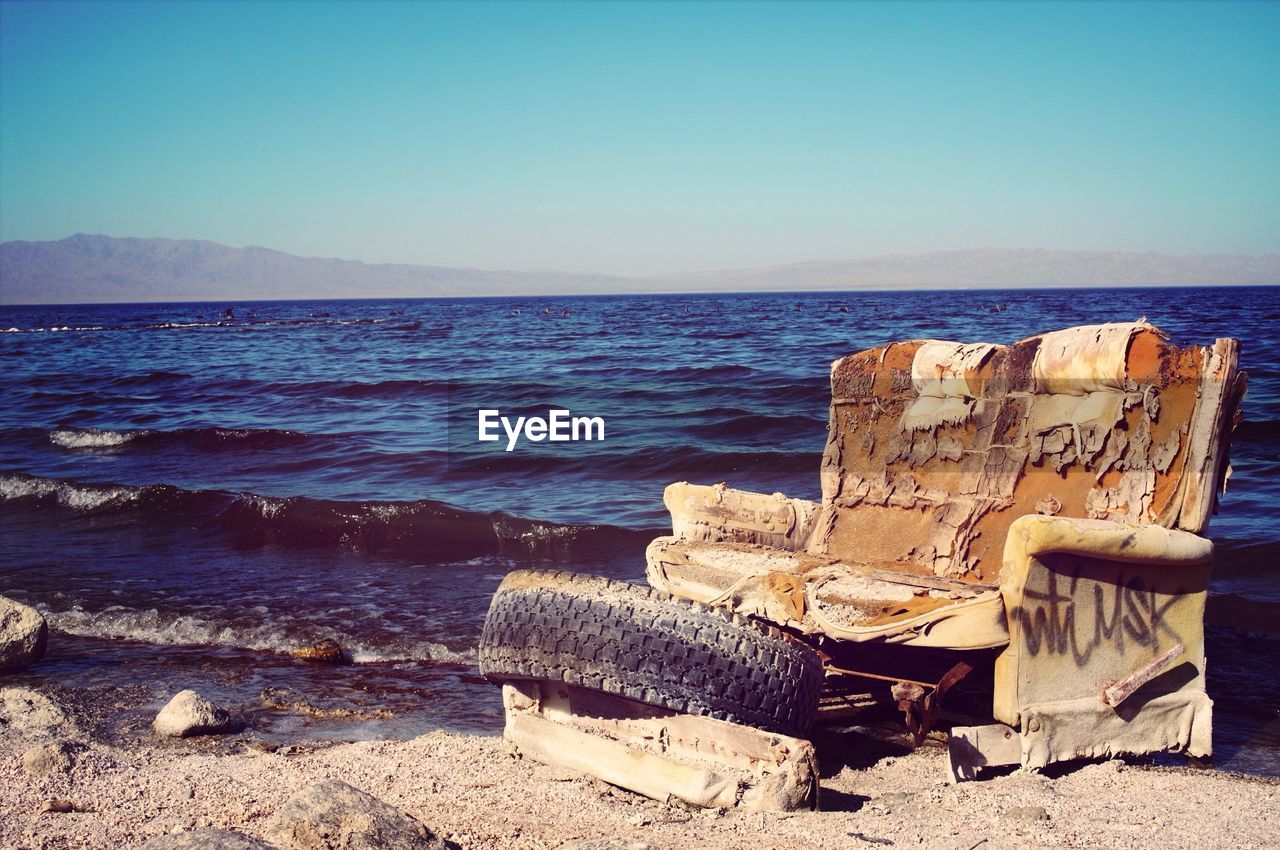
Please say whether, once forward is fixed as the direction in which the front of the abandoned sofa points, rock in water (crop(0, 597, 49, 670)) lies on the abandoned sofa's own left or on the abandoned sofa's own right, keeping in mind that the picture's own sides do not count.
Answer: on the abandoned sofa's own right

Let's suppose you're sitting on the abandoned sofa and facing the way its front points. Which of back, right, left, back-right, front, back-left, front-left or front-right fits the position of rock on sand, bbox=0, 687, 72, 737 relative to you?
front-right

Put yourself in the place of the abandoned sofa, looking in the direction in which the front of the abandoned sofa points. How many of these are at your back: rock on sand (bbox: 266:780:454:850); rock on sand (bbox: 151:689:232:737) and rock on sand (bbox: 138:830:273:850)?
0

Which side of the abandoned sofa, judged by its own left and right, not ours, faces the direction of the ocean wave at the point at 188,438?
right

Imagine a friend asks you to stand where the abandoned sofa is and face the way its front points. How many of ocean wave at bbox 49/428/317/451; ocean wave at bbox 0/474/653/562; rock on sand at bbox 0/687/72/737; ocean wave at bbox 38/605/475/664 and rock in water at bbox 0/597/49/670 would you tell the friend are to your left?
0

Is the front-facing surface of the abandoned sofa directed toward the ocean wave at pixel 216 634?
no

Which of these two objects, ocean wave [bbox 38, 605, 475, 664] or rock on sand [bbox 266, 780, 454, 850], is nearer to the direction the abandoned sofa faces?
the rock on sand

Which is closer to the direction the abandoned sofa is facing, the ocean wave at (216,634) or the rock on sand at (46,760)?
the rock on sand

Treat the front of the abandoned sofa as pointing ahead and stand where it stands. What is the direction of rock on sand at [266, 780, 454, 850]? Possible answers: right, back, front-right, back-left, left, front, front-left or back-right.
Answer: front

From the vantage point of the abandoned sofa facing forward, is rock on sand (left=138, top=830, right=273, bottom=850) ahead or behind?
ahead

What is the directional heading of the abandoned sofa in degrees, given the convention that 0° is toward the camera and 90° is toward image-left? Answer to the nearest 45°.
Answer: approximately 45°

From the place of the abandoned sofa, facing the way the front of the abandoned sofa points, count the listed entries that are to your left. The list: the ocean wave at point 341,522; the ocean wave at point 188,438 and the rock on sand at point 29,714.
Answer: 0

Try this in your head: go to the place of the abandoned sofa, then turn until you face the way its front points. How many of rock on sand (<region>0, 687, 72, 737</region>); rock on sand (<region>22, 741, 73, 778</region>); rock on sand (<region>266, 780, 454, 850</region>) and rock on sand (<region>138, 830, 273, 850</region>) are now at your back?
0
